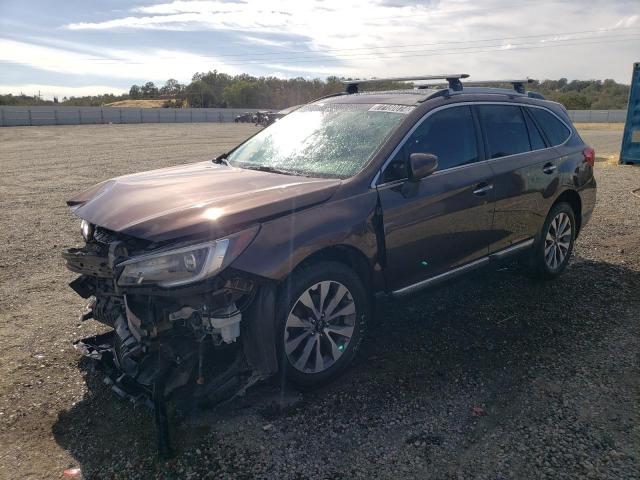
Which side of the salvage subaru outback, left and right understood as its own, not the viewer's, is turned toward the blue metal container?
back

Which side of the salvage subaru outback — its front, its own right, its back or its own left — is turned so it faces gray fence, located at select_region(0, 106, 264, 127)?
right

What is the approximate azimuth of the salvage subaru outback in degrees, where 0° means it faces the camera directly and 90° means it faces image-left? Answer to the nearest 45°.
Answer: approximately 45°
